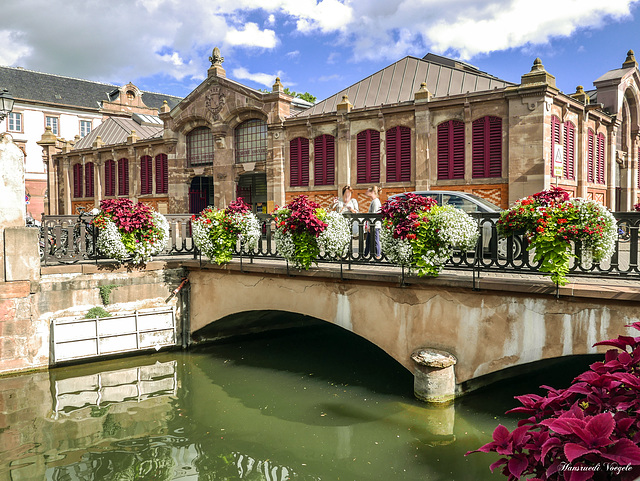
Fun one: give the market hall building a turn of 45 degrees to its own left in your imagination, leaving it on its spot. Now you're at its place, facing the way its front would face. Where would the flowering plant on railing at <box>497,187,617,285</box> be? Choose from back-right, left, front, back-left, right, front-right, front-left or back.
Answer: front

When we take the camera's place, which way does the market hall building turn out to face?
facing the viewer and to the left of the viewer

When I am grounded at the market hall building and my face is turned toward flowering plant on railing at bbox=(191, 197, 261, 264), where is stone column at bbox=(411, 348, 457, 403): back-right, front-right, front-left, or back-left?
front-left

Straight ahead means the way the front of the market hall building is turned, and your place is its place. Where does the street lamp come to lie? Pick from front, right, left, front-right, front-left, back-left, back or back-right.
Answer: front

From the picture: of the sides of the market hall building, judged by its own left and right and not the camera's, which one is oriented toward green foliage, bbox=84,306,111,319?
front

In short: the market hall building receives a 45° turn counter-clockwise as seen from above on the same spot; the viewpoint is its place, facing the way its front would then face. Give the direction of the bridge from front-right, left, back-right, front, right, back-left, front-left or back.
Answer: front

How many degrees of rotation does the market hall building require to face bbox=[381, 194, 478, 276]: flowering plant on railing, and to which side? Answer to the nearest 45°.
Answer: approximately 45° to its left

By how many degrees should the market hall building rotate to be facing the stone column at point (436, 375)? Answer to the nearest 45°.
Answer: approximately 45° to its left

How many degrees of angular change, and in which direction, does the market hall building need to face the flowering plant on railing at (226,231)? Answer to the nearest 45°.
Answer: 0° — it already faces it

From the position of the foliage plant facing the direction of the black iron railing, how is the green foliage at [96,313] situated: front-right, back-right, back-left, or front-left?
front-left

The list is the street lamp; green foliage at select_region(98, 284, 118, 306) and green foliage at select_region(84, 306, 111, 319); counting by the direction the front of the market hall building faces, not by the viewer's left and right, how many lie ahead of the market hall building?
3

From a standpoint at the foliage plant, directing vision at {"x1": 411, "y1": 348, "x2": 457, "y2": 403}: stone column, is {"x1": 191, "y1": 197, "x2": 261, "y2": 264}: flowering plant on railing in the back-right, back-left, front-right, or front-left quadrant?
front-left
